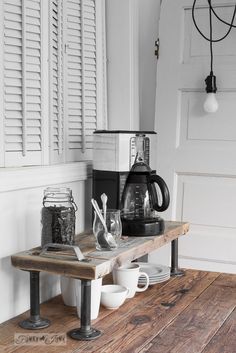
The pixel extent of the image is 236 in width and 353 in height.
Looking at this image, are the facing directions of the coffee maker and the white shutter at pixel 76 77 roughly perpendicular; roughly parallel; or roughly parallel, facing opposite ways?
roughly parallel

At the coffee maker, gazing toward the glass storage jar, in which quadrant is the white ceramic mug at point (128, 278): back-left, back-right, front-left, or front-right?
front-left

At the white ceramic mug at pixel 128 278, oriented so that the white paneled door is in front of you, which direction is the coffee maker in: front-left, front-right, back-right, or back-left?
front-left

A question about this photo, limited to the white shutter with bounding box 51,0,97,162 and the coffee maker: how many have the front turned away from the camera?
0

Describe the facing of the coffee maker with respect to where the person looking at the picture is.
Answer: facing the viewer and to the right of the viewer

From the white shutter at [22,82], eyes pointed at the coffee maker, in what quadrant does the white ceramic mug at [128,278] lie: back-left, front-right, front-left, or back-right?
front-right
